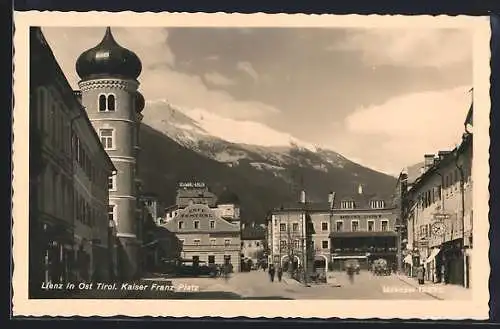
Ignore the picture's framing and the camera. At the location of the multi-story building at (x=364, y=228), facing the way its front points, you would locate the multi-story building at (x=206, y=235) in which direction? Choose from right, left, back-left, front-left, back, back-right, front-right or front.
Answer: right

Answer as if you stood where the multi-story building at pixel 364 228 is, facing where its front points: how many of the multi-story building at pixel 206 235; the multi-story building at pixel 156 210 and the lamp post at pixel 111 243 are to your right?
3

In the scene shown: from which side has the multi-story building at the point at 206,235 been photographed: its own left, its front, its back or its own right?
front

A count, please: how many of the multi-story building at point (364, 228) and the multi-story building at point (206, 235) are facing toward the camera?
2

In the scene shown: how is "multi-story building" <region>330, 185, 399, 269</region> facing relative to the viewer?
toward the camera

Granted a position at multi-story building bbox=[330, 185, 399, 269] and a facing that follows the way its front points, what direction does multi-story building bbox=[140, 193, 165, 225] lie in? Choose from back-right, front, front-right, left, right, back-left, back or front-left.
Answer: right

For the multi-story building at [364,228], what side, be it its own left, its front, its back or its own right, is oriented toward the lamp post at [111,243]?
front
